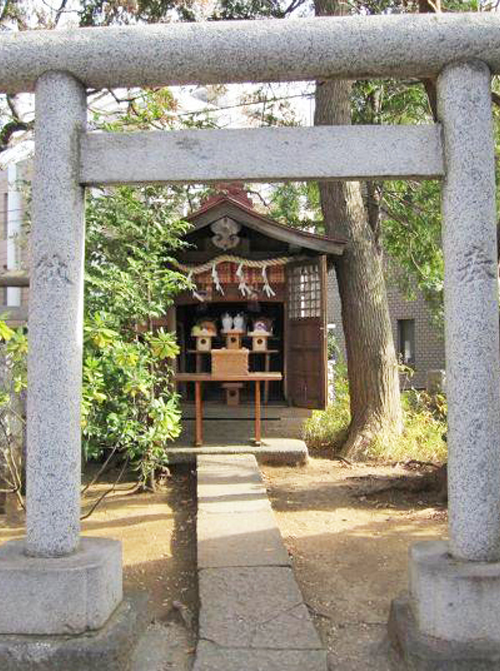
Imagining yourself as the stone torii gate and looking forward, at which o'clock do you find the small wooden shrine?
The small wooden shrine is roughly at 6 o'clock from the stone torii gate.

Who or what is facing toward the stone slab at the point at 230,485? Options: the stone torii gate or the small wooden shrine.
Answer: the small wooden shrine

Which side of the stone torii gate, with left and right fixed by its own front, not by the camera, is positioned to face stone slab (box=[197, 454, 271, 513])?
back

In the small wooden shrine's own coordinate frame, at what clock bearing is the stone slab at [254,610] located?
The stone slab is roughly at 12 o'clock from the small wooden shrine.

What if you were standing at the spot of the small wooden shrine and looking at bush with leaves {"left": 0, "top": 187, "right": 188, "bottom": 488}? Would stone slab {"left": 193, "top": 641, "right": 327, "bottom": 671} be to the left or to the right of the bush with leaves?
left

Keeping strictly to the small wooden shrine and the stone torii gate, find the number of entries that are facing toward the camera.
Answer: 2

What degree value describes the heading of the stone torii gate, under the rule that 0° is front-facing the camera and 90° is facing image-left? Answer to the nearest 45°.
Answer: approximately 0°

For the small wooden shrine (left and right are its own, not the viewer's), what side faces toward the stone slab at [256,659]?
front

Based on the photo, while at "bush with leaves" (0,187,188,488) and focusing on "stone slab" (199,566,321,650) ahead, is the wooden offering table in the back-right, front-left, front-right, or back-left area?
back-left

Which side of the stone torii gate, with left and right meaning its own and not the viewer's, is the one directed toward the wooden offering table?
back

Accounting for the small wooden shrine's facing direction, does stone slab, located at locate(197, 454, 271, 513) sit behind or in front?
in front
